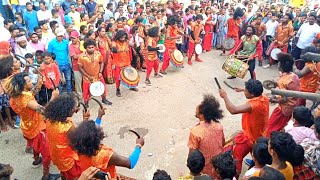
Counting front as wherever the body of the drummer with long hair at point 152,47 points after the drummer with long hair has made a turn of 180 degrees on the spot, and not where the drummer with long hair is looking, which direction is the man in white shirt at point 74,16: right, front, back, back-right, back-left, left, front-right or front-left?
front

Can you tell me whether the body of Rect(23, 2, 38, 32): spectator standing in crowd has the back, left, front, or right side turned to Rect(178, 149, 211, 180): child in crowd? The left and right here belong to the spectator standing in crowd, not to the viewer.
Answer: front

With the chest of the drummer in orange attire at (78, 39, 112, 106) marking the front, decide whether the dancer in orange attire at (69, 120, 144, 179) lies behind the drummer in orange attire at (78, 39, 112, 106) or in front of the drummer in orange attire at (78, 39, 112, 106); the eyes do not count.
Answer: in front

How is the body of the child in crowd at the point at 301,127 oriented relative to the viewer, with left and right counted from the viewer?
facing away from the viewer and to the left of the viewer

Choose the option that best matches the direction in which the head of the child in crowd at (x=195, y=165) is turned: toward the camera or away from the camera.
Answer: away from the camera

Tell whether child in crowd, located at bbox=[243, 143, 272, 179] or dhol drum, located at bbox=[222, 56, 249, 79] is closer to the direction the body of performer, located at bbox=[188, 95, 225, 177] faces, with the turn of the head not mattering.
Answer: the dhol drum

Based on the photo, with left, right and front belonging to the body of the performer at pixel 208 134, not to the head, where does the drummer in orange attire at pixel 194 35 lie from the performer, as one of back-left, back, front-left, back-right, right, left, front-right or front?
front-right

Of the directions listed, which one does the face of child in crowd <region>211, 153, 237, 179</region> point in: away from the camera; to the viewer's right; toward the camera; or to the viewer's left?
away from the camera

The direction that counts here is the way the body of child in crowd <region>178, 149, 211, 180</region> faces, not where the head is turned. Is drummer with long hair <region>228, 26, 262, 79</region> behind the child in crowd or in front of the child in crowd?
in front

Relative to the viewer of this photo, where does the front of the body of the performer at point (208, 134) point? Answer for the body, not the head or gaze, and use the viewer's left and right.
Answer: facing away from the viewer and to the left of the viewer

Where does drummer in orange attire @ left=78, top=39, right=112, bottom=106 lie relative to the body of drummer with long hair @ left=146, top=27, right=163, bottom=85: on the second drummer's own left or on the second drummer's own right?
on the second drummer's own right

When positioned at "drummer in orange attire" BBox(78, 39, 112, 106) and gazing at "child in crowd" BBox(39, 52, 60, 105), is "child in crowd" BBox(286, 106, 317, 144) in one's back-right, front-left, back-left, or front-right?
back-left

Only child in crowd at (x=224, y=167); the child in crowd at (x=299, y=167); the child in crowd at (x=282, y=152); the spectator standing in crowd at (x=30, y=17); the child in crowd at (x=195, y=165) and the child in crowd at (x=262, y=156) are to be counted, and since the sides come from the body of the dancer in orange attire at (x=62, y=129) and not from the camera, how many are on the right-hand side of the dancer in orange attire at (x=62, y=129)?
5

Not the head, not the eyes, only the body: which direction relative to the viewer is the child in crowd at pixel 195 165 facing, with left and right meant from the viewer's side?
facing away from the viewer

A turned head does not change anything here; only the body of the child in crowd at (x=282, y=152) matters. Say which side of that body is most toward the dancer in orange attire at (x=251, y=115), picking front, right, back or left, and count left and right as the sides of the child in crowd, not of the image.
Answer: front
